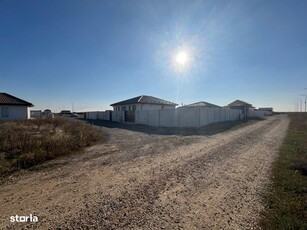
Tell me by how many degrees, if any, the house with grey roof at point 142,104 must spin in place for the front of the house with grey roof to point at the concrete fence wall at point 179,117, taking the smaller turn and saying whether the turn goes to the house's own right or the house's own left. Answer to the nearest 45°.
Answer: approximately 45° to the house's own left

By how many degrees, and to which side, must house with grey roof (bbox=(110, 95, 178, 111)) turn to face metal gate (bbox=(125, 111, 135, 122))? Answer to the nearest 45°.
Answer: approximately 45° to its left

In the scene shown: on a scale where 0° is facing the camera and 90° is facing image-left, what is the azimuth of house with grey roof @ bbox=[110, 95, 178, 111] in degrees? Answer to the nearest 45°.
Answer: approximately 45°

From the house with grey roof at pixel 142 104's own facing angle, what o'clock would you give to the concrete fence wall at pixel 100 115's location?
The concrete fence wall is roughly at 2 o'clock from the house with grey roof.
